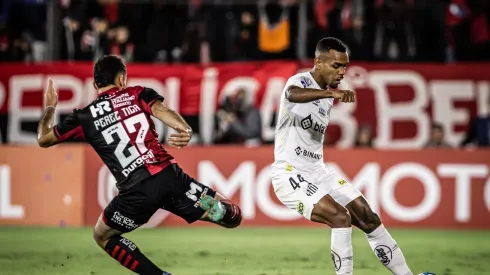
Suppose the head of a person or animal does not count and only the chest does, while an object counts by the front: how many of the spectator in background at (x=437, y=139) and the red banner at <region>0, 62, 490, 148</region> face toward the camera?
2

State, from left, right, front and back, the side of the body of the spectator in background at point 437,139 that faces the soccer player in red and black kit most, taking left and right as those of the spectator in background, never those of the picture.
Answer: front

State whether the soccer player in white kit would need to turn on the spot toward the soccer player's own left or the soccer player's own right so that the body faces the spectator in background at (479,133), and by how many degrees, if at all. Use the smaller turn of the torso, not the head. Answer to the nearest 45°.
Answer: approximately 135° to the soccer player's own left

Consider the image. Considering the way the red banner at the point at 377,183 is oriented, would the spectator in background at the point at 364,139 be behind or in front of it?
behind

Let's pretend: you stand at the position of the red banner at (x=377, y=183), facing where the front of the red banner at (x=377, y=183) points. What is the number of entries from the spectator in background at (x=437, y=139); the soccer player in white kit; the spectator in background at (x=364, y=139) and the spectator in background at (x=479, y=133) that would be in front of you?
1

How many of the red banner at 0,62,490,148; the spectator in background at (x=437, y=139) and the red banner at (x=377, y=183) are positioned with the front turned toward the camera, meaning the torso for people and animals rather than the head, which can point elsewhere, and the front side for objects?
3

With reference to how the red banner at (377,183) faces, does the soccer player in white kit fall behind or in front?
in front

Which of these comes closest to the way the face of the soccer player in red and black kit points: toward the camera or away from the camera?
away from the camera

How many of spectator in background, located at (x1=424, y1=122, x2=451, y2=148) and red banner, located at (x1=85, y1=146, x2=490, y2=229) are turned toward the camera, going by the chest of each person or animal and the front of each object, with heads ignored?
2

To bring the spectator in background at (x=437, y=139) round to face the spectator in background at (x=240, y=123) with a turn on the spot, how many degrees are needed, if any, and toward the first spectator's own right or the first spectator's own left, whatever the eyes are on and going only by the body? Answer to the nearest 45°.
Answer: approximately 90° to the first spectator's own right

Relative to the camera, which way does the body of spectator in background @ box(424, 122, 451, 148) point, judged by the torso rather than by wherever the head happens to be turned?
toward the camera

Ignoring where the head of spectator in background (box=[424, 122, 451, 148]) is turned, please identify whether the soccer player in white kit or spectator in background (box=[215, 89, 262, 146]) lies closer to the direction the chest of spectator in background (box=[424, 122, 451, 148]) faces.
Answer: the soccer player in white kit

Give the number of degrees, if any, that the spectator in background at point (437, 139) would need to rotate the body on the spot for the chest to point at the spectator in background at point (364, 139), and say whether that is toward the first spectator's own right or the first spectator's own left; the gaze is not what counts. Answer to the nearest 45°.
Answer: approximately 90° to the first spectator's own right

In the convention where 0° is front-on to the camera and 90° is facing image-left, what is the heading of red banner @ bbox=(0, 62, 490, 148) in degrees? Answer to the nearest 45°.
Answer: approximately 0°
